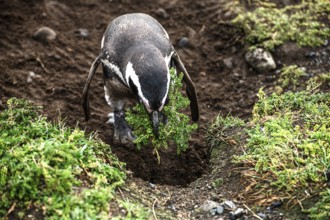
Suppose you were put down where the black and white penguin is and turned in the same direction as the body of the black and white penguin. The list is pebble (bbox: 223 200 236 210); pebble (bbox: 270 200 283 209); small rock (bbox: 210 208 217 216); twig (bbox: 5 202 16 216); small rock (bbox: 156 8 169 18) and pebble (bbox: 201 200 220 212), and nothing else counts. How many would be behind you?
1

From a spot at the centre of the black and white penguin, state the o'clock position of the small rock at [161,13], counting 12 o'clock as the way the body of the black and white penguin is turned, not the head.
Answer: The small rock is roughly at 6 o'clock from the black and white penguin.

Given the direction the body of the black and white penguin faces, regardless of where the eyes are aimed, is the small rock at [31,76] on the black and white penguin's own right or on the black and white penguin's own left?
on the black and white penguin's own right

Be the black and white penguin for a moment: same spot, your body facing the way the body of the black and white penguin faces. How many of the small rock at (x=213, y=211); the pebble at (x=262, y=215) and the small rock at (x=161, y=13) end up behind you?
1

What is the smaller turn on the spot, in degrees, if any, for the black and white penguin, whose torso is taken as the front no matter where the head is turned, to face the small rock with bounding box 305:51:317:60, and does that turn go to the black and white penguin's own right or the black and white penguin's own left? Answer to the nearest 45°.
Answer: approximately 135° to the black and white penguin's own left

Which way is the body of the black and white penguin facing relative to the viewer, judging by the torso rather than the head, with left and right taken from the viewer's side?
facing the viewer

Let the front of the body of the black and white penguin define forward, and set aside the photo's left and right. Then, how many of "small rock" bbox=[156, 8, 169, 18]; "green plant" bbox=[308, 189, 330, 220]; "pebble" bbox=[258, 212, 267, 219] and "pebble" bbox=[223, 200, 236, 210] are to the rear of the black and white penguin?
1

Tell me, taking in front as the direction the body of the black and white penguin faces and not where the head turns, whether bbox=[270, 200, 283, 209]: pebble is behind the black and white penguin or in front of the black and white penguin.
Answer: in front

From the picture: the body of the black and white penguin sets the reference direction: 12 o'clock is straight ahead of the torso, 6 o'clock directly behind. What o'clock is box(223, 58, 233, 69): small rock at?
The small rock is roughly at 7 o'clock from the black and white penguin.

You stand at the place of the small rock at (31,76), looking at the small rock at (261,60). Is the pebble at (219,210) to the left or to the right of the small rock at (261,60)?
right

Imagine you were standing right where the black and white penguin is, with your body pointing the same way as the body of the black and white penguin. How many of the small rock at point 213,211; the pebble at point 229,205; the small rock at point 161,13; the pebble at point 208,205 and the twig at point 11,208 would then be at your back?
1

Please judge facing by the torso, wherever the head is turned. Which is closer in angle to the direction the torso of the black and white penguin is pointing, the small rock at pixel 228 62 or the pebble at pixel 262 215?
the pebble

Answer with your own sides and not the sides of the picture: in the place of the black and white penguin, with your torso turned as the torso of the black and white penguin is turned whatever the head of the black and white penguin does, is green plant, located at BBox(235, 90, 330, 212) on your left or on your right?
on your left

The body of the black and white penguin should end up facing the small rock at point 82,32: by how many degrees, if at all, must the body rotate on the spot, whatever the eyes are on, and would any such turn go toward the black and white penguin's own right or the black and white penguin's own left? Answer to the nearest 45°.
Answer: approximately 180°

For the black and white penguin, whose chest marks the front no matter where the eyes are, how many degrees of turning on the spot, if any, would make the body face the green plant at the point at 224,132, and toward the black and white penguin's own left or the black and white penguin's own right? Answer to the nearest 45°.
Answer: approximately 90° to the black and white penguin's own left

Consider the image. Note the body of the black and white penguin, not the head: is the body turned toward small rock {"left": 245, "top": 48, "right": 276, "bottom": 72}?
no

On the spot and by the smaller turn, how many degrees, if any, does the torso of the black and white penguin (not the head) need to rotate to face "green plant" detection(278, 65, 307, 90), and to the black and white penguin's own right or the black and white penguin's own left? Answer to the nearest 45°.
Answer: approximately 135° to the black and white penguin's own left

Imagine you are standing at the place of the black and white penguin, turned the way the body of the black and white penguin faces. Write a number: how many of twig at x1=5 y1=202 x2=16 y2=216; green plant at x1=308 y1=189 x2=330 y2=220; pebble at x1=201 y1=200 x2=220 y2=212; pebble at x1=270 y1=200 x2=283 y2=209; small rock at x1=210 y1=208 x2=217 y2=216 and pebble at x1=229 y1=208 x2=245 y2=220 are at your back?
0

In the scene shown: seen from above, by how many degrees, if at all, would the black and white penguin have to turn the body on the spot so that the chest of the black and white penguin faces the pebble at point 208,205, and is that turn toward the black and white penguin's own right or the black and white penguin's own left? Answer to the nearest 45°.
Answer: approximately 45° to the black and white penguin's own left

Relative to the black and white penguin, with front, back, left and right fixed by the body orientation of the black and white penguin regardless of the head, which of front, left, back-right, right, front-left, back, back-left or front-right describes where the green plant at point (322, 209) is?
front-left

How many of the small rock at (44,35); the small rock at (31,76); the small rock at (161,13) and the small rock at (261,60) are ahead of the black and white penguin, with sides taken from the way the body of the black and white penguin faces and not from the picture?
0
